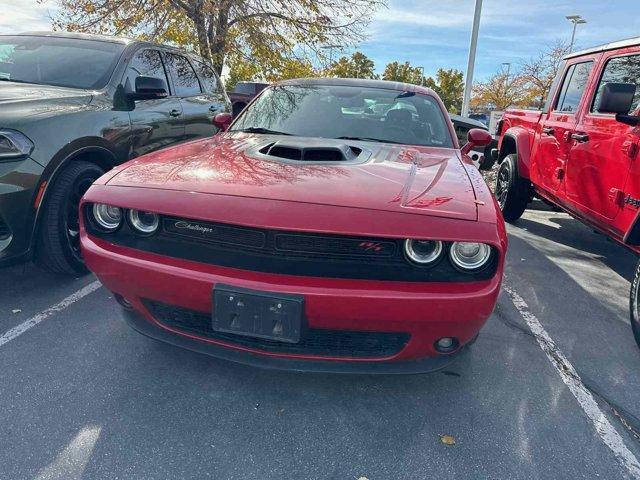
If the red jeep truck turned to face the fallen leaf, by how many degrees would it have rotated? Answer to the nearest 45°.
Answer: approximately 45° to its right

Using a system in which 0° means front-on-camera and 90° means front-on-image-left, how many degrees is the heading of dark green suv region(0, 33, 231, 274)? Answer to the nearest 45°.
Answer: approximately 45°

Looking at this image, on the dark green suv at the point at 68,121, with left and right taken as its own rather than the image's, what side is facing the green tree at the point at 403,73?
back

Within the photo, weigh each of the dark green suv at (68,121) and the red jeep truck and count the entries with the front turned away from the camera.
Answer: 0

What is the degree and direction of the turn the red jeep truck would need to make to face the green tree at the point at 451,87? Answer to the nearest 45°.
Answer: approximately 135° to its left

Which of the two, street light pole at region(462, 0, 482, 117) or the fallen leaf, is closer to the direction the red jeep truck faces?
the fallen leaf

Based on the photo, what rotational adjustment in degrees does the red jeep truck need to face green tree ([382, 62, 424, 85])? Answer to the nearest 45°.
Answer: approximately 180°

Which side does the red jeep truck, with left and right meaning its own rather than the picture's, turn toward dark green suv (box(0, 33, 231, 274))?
right

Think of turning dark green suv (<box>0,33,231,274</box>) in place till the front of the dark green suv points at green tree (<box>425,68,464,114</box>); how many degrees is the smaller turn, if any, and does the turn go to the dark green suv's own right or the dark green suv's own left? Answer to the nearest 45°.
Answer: approximately 180°

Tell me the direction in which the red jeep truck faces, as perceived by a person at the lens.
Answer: facing the viewer and to the right of the viewer

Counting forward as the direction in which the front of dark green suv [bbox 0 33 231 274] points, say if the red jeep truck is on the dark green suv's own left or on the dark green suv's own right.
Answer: on the dark green suv's own left

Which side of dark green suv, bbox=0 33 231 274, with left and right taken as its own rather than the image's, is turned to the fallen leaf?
left

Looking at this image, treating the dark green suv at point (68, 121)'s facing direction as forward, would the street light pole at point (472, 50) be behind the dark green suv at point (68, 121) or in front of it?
behind
